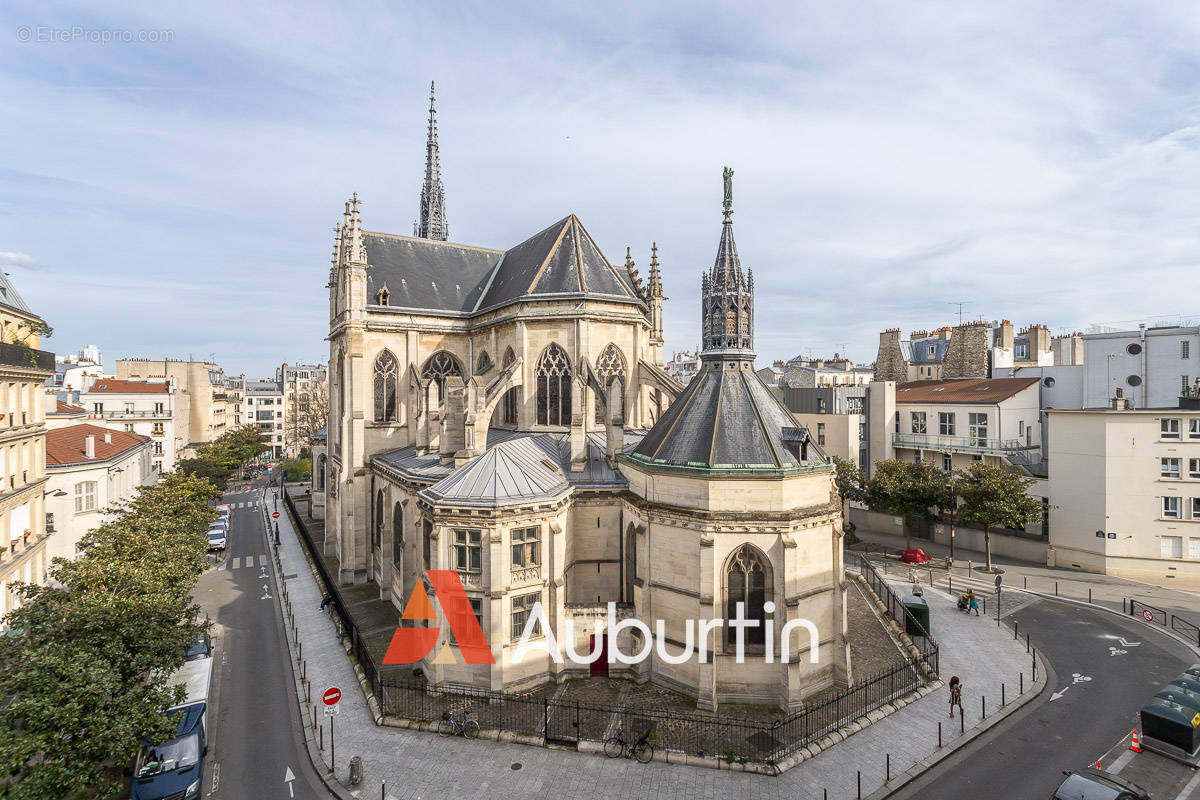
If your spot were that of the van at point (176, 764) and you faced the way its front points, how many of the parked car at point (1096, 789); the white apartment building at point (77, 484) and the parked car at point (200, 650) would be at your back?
2

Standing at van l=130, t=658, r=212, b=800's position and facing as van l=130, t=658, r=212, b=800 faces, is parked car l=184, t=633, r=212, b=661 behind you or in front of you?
behind

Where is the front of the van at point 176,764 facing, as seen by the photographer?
facing the viewer

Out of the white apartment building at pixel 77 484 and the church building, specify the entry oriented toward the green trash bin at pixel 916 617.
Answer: the white apartment building

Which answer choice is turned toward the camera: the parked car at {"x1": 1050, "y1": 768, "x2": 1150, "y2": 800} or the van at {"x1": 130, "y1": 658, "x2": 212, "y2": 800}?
the van

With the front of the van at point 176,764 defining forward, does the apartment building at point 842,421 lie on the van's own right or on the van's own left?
on the van's own left

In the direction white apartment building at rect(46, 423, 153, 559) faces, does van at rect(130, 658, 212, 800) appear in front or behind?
in front

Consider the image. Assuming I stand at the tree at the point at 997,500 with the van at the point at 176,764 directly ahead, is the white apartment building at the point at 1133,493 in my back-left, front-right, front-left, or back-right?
back-left

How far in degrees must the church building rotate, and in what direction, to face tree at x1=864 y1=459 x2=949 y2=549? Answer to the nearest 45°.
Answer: approximately 90° to its right

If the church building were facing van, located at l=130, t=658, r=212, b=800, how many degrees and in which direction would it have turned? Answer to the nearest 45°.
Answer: approximately 90° to its left

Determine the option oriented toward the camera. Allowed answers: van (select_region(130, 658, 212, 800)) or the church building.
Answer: the van

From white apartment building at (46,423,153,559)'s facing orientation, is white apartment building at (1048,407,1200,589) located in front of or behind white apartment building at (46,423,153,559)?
in front

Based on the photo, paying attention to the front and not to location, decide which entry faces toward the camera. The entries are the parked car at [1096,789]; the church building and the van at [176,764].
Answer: the van

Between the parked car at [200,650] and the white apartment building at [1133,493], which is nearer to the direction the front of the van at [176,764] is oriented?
the white apartment building
